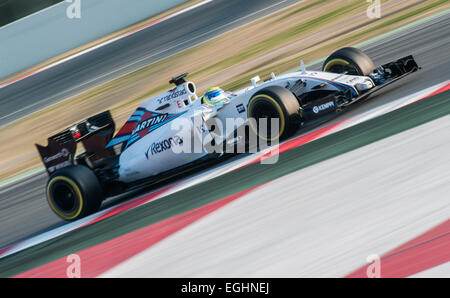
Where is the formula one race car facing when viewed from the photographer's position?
facing the viewer and to the right of the viewer
